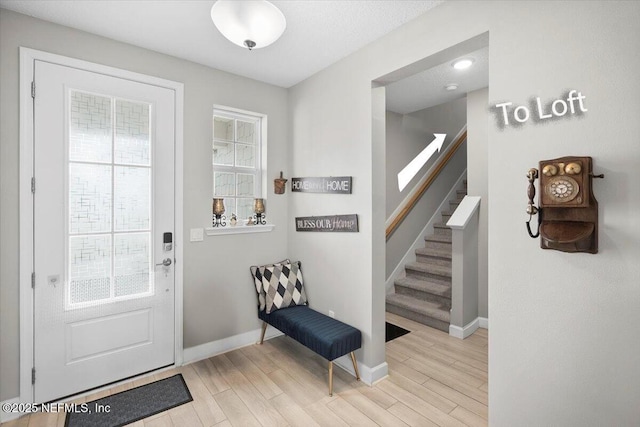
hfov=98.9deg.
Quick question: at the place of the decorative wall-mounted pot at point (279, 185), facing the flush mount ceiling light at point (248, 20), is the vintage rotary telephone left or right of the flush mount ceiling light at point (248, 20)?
left

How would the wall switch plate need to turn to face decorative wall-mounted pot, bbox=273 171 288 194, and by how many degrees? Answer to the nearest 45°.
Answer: approximately 90° to its left

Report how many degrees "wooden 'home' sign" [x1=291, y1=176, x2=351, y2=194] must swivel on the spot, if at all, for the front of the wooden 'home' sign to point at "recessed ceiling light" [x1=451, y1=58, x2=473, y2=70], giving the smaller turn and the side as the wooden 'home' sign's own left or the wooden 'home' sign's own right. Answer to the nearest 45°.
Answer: approximately 135° to the wooden 'home' sign's own left

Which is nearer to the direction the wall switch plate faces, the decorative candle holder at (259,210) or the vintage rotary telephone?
the vintage rotary telephone

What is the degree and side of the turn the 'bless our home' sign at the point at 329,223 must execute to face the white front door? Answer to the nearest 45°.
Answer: approximately 45° to its right

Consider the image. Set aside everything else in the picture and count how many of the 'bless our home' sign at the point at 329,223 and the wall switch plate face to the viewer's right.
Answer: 0

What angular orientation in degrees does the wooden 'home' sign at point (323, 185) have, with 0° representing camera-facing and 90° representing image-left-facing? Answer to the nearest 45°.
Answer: approximately 45°

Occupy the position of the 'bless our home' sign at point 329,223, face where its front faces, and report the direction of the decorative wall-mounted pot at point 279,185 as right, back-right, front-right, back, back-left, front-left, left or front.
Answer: right

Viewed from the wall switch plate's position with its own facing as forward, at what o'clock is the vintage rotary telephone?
The vintage rotary telephone is roughly at 11 o'clock from the wall switch plate.
